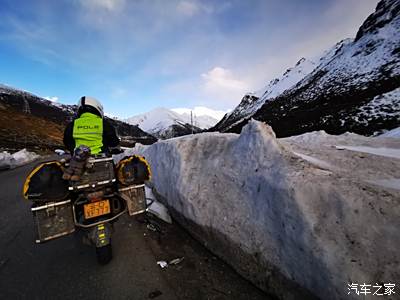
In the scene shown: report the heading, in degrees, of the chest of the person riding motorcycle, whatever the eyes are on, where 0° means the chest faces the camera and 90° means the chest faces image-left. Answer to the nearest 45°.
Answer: approximately 180°

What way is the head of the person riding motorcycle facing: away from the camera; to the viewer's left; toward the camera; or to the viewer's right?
away from the camera

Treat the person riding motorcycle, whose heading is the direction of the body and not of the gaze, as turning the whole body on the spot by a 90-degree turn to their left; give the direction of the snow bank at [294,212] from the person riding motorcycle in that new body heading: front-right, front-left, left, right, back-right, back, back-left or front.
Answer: back-left

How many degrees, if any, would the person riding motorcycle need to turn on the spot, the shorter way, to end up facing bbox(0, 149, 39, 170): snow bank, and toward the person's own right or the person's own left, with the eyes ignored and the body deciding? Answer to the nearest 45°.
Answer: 0° — they already face it
